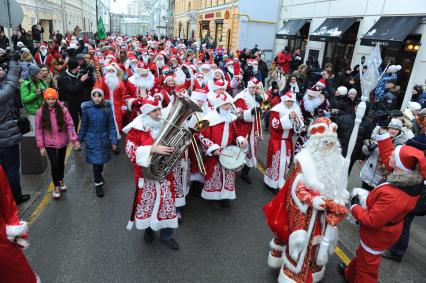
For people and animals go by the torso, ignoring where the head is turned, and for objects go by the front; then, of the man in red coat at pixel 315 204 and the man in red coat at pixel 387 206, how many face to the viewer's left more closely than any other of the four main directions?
1

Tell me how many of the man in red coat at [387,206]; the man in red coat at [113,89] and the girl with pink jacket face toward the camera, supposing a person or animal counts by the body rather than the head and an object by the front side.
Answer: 2

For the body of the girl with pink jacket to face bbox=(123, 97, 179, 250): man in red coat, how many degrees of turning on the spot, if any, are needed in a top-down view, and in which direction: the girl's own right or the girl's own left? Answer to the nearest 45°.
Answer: approximately 45° to the girl's own left

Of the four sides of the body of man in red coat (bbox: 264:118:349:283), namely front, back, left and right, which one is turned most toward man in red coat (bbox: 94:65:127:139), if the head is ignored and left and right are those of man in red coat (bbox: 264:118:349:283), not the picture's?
back

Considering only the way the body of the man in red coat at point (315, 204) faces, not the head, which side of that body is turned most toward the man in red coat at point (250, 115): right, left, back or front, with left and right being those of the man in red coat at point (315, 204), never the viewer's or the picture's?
back

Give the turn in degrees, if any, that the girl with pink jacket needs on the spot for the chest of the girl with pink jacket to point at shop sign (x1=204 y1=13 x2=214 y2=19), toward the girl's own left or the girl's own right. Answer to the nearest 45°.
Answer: approximately 135° to the girl's own left

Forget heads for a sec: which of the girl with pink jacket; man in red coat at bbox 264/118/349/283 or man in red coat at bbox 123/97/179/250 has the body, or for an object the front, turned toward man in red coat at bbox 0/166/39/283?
the girl with pink jacket

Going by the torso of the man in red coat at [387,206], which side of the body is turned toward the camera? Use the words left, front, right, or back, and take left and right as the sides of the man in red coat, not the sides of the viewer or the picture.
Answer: left
